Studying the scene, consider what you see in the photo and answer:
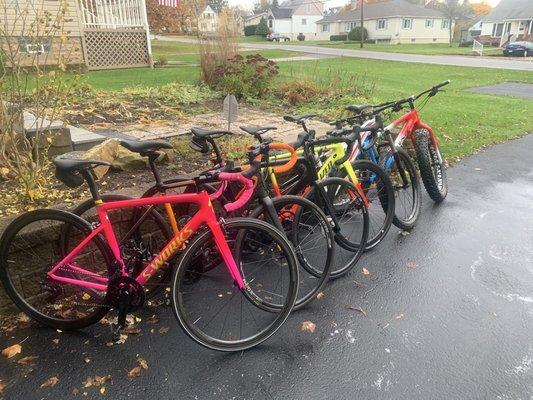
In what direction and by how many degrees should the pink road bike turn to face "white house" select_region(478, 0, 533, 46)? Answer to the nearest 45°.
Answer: approximately 45° to its left

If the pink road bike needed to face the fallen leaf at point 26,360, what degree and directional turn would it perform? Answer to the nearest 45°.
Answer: approximately 180°

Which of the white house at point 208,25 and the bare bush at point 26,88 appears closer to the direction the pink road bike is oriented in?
the white house

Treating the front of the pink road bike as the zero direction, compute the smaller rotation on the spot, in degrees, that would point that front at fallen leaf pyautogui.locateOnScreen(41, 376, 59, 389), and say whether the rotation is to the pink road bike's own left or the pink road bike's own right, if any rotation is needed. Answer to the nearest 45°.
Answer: approximately 135° to the pink road bike's own right

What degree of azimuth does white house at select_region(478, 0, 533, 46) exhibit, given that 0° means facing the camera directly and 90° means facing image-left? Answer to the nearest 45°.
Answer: approximately 45°

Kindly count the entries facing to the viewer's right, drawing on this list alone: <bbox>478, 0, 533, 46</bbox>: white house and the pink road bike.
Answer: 1

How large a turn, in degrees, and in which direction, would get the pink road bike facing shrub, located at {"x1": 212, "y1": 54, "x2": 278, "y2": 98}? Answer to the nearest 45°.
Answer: approximately 90° to its left

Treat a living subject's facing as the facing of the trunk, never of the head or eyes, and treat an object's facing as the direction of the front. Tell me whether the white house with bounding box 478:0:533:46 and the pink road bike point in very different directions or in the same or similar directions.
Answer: very different directions

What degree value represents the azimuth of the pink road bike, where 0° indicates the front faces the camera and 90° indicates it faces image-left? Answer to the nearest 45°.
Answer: approximately 270°
